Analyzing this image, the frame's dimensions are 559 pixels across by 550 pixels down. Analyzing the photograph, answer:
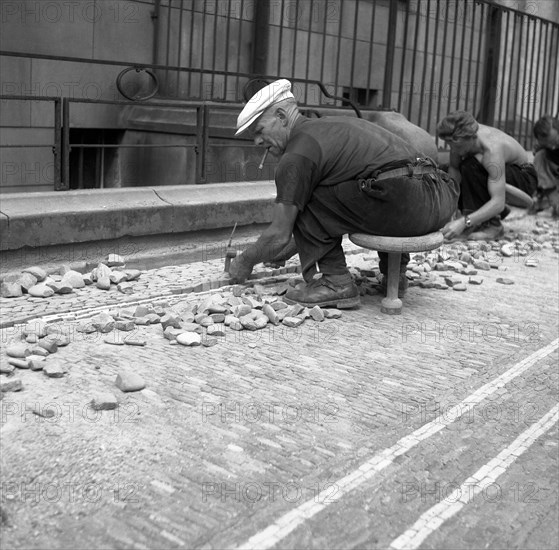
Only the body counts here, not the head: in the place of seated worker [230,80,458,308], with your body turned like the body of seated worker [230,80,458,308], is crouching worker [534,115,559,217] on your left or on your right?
on your right

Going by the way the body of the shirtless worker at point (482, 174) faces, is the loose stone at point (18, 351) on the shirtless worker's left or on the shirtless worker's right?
on the shirtless worker's left

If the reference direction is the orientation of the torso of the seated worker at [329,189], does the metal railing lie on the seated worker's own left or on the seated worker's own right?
on the seated worker's own right

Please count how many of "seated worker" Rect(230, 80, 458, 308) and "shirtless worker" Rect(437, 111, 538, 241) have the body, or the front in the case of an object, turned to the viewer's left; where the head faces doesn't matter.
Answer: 2

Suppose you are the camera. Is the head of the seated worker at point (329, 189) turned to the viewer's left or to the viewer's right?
to the viewer's left

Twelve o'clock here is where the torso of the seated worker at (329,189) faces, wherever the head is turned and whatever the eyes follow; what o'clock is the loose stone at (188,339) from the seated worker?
The loose stone is roughly at 10 o'clock from the seated worker.

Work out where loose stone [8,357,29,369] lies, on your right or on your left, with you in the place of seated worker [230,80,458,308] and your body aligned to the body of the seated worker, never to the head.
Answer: on your left

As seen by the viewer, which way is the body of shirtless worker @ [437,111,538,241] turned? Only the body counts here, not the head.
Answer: to the viewer's left

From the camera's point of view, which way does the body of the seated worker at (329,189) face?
to the viewer's left

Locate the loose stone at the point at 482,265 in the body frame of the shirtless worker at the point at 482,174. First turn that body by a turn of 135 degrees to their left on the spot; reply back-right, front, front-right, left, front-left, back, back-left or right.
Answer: front-right
